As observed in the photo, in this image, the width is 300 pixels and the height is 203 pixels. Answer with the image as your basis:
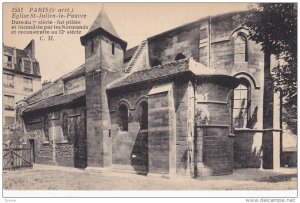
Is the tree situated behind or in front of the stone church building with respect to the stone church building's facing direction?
behind

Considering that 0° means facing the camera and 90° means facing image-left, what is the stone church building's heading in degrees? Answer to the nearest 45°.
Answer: approximately 135°
